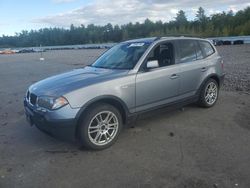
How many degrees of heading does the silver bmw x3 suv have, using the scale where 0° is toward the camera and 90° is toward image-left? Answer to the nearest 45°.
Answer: approximately 45°
